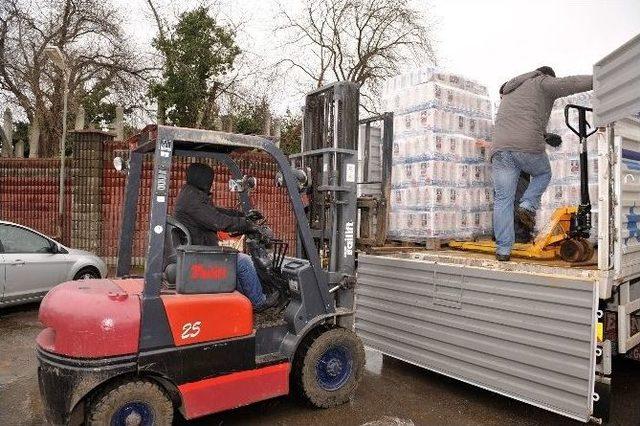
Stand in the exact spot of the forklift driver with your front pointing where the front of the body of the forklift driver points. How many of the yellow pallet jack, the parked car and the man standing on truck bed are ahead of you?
2

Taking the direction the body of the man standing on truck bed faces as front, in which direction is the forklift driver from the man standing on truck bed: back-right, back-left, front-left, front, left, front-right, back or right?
back

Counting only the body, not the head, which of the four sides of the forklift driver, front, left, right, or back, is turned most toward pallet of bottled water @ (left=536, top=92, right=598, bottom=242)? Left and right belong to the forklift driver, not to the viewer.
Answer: front

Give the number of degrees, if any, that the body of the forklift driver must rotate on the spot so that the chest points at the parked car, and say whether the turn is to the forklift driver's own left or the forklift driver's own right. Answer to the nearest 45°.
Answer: approximately 135° to the forklift driver's own left

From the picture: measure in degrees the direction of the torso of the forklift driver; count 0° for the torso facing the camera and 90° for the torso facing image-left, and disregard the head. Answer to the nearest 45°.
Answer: approximately 270°

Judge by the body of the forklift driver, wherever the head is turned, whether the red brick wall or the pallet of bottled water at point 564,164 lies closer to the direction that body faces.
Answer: the pallet of bottled water

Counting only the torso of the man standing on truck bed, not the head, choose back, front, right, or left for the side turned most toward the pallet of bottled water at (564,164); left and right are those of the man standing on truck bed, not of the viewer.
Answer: front

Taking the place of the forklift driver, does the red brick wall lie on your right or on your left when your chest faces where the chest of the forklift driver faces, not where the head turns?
on your left

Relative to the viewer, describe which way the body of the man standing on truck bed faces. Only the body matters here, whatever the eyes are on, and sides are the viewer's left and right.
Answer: facing away from the viewer and to the right of the viewer

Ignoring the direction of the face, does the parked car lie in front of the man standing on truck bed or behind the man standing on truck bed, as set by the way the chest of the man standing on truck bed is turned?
behind

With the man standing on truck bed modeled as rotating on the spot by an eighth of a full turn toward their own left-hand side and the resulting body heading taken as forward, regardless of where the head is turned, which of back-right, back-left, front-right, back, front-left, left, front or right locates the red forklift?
back-left

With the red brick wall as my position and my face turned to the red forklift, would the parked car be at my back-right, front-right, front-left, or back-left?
front-right

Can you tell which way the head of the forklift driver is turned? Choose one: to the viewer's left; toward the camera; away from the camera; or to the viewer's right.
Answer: to the viewer's right

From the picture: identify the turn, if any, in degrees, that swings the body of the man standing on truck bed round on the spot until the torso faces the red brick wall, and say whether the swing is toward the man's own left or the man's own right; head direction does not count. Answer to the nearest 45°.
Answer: approximately 135° to the man's own left

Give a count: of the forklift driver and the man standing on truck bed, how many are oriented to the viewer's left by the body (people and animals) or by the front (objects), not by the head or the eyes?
0
